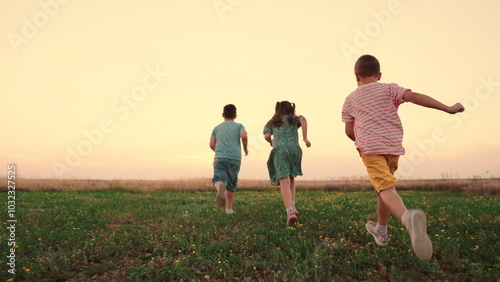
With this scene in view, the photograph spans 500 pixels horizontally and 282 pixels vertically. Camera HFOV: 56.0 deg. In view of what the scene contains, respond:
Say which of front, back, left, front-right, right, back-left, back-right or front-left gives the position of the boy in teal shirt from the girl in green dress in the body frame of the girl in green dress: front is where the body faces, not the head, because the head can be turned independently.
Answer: front-left

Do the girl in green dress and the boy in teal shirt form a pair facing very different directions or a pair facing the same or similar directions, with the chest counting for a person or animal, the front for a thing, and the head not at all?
same or similar directions

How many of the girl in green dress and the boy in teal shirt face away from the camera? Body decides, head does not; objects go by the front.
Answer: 2

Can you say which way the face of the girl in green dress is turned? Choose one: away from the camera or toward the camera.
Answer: away from the camera

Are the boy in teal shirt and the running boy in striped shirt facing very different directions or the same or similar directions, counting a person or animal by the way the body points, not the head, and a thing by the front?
same or similar directions

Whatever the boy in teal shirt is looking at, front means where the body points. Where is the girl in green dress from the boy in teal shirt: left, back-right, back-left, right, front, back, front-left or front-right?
back-right

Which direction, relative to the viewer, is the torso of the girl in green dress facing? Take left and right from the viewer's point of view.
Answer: facing away from the viewer

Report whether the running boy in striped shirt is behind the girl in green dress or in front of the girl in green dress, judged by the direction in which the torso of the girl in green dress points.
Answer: behind

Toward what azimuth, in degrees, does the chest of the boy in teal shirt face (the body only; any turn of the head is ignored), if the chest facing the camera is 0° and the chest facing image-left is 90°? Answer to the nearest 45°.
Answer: approximately 180°

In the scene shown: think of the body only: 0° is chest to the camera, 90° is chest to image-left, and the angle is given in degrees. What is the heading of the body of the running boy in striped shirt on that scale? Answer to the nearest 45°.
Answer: approximately 135°

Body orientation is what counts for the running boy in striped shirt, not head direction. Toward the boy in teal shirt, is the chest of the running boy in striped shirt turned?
yes

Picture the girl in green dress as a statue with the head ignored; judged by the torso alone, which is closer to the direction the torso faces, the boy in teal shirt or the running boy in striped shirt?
the boy in teal shirt
